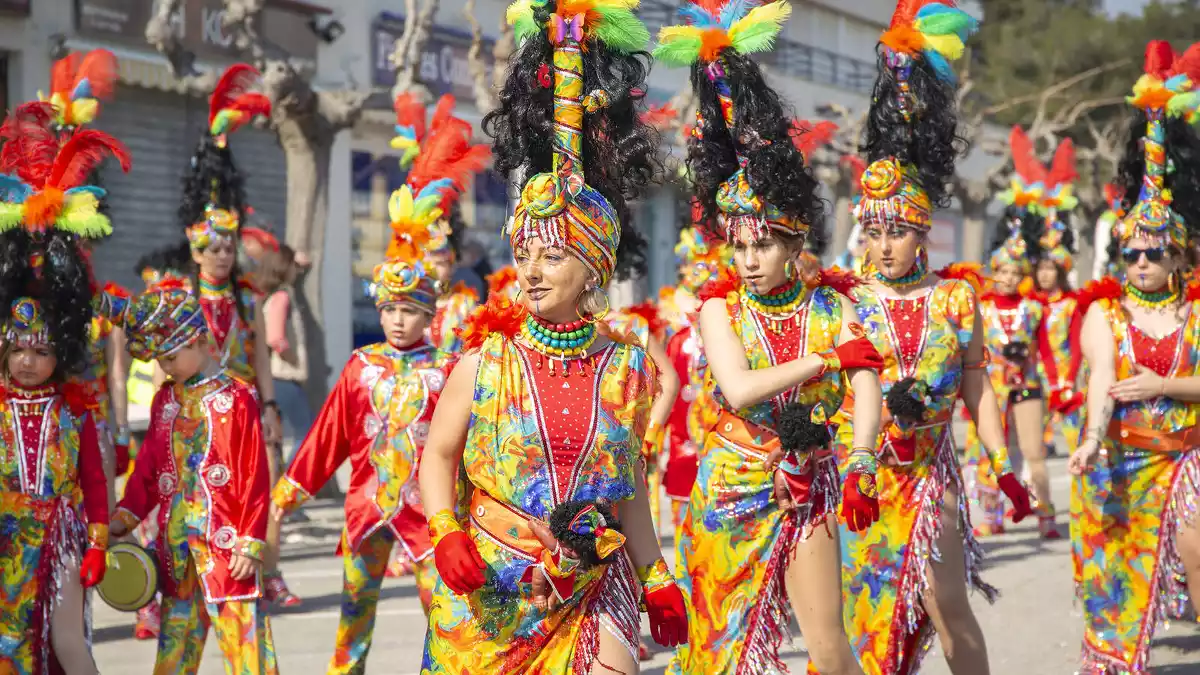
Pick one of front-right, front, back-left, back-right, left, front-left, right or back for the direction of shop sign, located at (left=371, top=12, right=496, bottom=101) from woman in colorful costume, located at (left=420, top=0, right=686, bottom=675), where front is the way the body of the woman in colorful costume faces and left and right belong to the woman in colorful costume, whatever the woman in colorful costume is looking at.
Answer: back

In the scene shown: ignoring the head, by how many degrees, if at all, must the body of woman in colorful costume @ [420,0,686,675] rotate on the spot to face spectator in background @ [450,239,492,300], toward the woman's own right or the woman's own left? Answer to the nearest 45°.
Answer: approximately 180°

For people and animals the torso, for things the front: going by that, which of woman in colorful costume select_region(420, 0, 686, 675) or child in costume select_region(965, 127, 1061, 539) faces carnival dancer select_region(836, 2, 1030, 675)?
the child in costume

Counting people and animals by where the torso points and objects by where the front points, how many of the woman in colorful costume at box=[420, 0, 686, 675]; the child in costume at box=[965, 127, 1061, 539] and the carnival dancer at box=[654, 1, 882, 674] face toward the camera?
3

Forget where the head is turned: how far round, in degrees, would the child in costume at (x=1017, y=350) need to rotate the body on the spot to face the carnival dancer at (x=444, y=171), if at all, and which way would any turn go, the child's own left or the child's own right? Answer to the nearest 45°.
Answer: approximately 45° to the child's own right

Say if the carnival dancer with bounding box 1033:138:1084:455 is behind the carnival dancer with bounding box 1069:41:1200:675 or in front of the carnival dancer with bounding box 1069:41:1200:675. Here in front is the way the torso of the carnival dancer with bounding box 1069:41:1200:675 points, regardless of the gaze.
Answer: behind

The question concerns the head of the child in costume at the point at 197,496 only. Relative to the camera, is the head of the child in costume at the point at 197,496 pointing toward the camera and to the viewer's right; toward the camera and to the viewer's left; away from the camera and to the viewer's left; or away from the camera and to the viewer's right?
toward the camera and to the viewer's left

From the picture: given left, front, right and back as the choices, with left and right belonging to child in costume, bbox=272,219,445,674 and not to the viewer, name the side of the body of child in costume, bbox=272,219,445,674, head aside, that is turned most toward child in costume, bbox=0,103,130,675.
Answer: right

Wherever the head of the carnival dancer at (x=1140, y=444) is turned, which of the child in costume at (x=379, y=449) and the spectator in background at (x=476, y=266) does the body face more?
the child in costume

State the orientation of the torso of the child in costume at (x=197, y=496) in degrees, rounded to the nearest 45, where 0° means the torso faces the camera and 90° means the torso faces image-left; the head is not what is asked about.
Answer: approximately 45°
